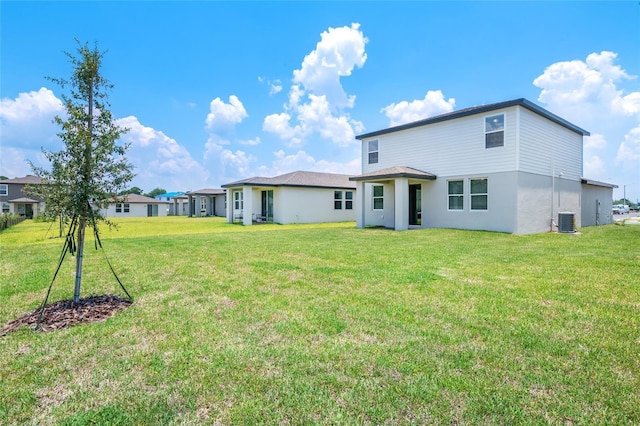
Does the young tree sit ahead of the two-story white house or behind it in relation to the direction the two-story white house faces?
behind

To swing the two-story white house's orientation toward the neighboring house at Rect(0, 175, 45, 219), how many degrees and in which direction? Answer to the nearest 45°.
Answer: approximately 135° to its left

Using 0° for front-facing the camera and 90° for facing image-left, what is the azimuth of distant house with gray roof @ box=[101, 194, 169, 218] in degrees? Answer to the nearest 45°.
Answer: approximately 180°

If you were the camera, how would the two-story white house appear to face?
facing away from the viewer and to the right of the viewer

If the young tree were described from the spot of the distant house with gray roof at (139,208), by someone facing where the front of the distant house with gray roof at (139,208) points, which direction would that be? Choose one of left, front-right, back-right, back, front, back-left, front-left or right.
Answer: back

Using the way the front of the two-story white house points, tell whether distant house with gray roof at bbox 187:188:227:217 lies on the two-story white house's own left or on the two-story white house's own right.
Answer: on the two-story white house's own left
